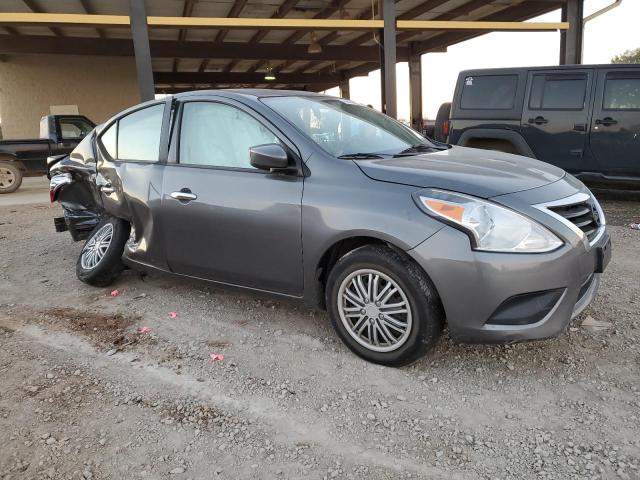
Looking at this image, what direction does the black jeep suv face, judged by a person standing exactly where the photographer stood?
facing to the right of the viewer

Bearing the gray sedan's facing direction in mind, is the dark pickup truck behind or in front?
behind

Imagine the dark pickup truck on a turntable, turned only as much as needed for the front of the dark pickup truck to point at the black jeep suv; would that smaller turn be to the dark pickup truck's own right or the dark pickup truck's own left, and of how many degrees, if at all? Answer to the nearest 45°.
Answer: approximately 45° to the dark pickup truck's own right

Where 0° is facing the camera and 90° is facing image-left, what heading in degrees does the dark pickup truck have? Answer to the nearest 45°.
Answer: approximately 270°

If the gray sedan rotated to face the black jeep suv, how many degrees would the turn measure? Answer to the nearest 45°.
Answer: approximately 90° to its left

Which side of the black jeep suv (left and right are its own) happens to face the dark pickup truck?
back

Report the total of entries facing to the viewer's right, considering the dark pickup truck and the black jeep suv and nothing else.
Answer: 2

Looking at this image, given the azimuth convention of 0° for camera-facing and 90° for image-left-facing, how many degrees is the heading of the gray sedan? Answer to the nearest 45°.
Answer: approximately 315°

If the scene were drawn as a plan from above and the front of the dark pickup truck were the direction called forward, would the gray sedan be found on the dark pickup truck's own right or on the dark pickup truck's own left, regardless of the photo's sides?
on the dark pickup truck's own right

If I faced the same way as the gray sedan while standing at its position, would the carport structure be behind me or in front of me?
behind
